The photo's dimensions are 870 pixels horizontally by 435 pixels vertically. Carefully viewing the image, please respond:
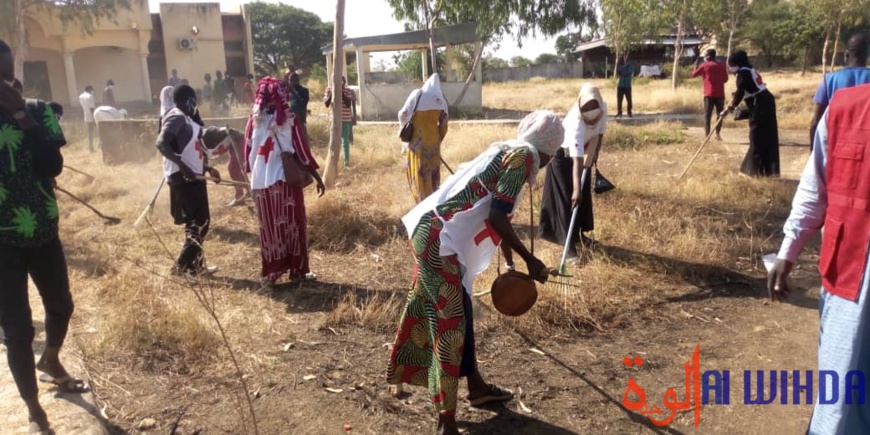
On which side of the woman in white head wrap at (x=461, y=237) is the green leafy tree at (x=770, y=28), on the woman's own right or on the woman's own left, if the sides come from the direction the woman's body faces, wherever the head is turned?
on the woman's own left

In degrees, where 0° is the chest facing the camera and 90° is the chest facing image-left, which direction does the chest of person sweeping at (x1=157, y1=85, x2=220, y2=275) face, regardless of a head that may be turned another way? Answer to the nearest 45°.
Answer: approximately 270°

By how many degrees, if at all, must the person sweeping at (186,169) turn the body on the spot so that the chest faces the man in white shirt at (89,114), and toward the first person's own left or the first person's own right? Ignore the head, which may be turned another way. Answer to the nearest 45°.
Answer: approximately 90° to the first person's own left

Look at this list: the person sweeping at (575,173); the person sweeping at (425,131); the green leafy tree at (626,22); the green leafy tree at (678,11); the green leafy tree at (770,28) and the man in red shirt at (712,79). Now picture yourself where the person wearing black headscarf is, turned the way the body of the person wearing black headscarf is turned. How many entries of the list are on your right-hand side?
4

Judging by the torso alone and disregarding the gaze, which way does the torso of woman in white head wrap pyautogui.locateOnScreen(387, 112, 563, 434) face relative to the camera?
to the viewer's right

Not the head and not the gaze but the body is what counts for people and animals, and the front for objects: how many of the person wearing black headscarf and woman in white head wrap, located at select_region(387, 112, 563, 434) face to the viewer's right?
1

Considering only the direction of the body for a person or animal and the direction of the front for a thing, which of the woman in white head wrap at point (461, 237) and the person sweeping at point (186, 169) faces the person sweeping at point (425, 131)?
the person sweeping at point (186, 169)

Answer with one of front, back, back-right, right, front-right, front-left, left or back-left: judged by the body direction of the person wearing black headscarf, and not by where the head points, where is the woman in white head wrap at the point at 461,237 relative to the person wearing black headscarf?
left

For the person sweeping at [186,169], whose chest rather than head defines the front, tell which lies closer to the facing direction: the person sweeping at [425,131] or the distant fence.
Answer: the person sweeping

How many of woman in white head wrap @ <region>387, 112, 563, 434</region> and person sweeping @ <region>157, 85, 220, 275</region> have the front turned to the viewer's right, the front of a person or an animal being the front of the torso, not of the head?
2

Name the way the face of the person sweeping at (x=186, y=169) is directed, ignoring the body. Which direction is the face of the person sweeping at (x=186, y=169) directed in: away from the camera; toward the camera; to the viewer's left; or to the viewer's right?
to the viewer's right

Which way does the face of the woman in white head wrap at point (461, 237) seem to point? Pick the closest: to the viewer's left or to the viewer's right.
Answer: to the viewer's right

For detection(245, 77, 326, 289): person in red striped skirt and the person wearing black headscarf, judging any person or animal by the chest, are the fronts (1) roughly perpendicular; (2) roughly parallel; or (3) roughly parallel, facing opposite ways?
roughly perpendicular

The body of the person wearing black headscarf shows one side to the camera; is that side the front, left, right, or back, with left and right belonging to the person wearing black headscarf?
left
